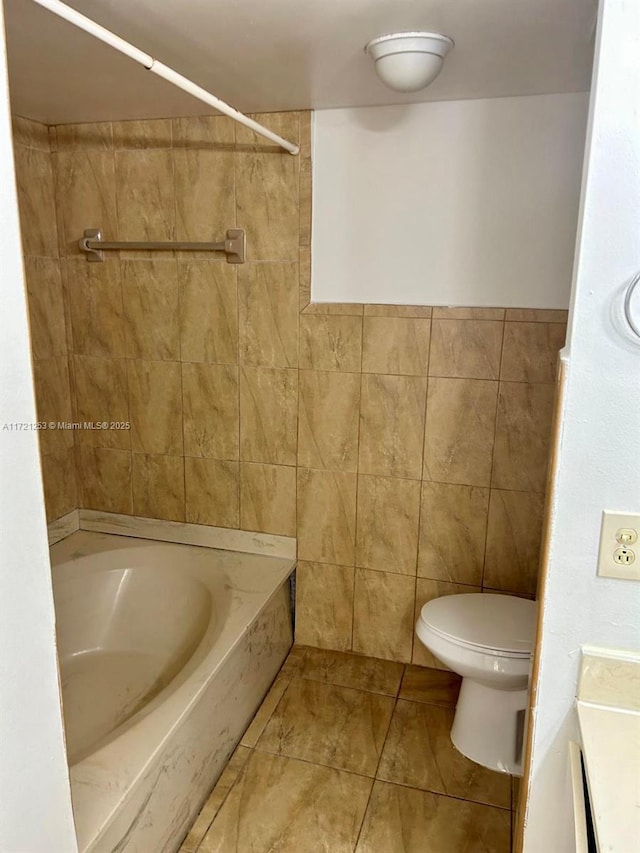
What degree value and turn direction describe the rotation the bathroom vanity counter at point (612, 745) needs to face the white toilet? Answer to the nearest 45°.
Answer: approximately 45° to its right

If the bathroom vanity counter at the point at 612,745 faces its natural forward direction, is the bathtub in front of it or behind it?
in front

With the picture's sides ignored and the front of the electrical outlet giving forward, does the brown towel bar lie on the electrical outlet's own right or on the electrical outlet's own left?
on the electrical outlet's own right

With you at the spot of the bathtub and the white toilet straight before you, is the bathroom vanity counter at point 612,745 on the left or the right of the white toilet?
right

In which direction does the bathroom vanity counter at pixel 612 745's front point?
to the viewer's left

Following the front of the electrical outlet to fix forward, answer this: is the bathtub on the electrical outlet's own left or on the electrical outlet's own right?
on the electrical outlet's own right

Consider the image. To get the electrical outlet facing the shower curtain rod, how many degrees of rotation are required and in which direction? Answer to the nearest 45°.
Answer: approximately 90° to its right
